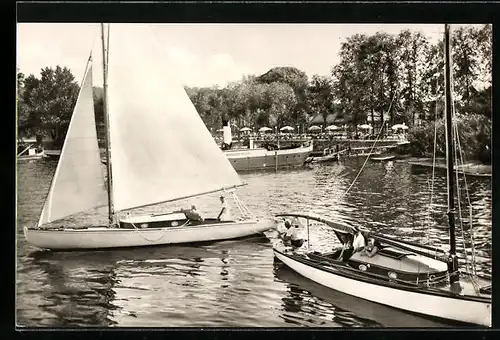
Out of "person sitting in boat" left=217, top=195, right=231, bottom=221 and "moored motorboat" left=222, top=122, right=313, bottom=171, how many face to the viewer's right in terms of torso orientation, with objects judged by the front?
1

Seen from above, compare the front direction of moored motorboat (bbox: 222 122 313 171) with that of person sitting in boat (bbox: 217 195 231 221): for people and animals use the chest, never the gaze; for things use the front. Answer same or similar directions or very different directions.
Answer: very different directions

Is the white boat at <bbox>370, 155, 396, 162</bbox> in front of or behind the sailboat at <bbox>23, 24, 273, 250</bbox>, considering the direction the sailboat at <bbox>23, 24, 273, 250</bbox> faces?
behind

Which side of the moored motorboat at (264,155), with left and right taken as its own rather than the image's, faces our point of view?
right

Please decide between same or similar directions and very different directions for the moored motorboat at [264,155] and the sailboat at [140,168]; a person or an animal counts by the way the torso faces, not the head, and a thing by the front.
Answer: very different directions

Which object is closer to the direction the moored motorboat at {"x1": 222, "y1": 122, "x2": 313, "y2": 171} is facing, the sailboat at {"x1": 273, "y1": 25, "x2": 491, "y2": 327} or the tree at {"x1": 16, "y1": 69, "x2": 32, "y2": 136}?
the sailboat

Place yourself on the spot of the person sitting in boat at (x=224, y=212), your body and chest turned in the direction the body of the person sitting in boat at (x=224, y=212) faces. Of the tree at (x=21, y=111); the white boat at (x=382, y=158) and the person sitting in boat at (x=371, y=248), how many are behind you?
2

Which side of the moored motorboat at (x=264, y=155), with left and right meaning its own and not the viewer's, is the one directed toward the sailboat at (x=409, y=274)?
right

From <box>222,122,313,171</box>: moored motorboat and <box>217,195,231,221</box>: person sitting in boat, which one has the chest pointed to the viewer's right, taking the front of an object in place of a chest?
the moored motorboat

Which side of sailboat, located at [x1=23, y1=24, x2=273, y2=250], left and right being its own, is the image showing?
left

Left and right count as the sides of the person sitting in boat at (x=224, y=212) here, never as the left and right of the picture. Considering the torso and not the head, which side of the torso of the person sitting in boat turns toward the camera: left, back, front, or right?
left
